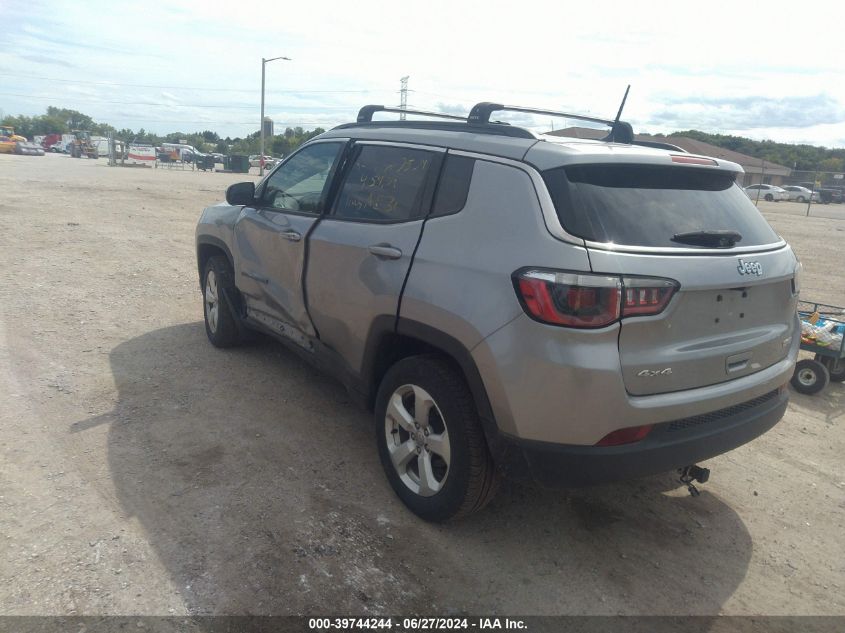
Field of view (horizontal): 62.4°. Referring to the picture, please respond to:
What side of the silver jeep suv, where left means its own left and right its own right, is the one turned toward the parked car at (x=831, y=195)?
right

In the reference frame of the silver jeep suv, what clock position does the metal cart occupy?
The metal cart is roughly at 3 o'clock from the silver jeep suv.

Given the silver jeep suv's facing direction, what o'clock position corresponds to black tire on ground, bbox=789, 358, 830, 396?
The black tire on ground is roughly at 3 o'clock from the silver jeep suv.

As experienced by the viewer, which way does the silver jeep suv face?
facing away from the viewer and to the left of the viewer

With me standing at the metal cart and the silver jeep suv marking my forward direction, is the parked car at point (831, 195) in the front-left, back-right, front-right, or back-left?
back-right

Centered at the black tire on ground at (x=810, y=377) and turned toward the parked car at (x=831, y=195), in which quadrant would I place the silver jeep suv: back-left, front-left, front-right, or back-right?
back-left
